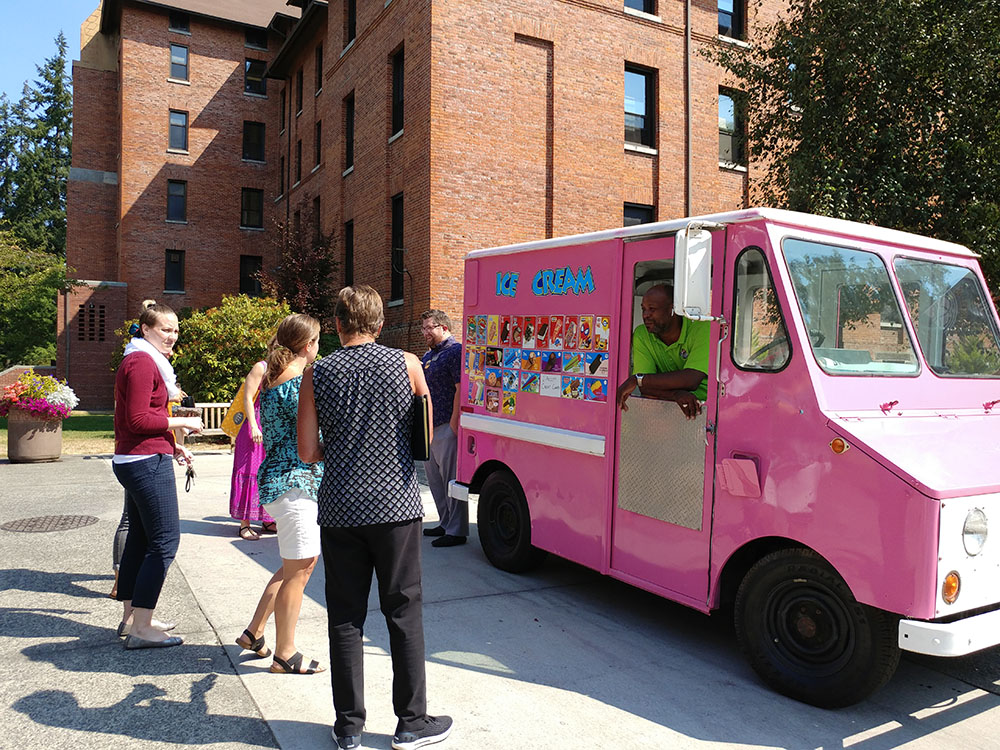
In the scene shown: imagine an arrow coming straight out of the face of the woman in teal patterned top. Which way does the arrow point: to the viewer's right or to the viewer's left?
to the viewer's right

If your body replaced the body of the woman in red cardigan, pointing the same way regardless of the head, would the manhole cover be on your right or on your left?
on your left

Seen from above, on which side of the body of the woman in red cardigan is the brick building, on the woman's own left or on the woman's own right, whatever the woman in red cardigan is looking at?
on the woman's own left

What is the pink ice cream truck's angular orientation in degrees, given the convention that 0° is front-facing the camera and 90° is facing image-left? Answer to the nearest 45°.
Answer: approximately 315°

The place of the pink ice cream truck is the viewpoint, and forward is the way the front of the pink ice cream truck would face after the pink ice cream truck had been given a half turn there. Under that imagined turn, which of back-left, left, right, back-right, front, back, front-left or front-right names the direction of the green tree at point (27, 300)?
front

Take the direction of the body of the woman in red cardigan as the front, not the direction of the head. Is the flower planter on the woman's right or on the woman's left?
on the woman's left

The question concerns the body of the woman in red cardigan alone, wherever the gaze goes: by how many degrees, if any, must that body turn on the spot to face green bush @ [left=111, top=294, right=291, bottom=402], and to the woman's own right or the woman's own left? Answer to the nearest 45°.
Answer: approximately 90° to the woman's own left

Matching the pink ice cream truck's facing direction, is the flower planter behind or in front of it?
behind

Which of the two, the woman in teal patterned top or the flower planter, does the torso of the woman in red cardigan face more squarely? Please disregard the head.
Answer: the woman in teal patterned top

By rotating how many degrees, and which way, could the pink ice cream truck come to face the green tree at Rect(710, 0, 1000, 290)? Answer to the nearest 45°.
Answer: approximately 135° to its left

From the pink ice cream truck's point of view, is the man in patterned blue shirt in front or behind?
behind

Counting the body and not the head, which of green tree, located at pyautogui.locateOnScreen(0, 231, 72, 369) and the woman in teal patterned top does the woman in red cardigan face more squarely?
the woman in teal patterned top

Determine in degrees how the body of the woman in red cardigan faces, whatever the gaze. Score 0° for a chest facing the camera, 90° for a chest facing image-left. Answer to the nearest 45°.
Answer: approximately 270°
